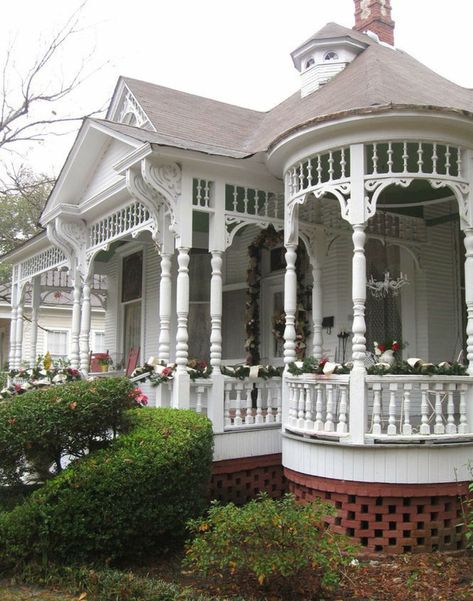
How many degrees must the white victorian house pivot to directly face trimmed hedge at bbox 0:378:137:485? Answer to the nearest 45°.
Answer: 0° — it already faces it

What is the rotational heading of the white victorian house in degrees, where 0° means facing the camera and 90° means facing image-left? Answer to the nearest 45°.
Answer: approximately 45°

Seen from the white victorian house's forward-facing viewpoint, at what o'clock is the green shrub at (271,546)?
The green shrub is roughly at 11 o'clock from the white victorian house.

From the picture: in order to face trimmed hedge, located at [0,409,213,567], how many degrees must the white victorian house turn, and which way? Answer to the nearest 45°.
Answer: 0° — it already faces it
